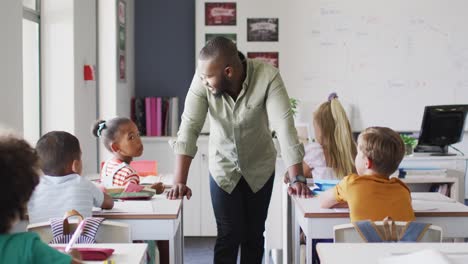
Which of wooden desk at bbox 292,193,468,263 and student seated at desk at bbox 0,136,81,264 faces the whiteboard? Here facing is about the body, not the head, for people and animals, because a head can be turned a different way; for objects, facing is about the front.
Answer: the student seated at desk

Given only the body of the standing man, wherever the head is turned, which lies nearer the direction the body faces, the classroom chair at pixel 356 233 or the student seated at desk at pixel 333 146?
the classroom chair

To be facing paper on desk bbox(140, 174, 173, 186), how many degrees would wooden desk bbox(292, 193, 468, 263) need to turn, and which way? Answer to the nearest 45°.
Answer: approximately 135° to its right

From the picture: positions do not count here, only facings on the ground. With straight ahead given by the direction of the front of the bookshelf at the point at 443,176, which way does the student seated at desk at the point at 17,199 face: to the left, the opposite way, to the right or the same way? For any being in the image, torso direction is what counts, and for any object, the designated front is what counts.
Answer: the opposite way

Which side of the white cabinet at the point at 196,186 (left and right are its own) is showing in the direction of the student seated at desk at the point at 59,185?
front

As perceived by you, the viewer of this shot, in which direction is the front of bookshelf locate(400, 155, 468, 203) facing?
facing the viewer

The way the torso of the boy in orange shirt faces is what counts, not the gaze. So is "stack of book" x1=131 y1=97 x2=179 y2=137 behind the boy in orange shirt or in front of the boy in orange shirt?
in front

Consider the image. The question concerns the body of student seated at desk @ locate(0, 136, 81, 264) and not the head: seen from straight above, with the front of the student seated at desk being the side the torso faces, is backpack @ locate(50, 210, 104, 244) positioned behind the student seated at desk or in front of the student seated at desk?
in front
